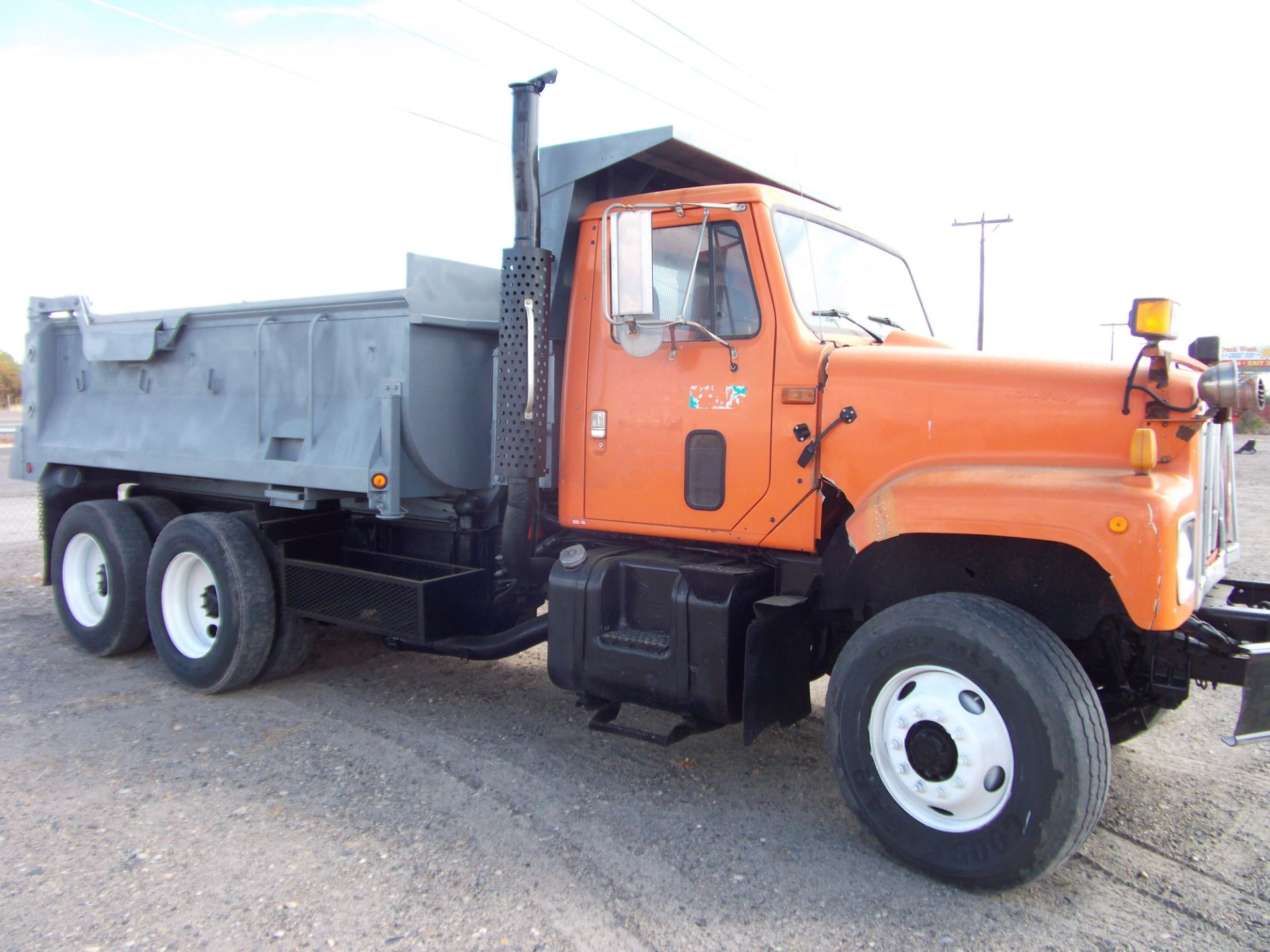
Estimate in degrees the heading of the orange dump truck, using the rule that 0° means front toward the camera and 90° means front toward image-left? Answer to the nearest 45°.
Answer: approximately 315°

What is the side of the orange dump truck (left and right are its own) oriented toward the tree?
back
